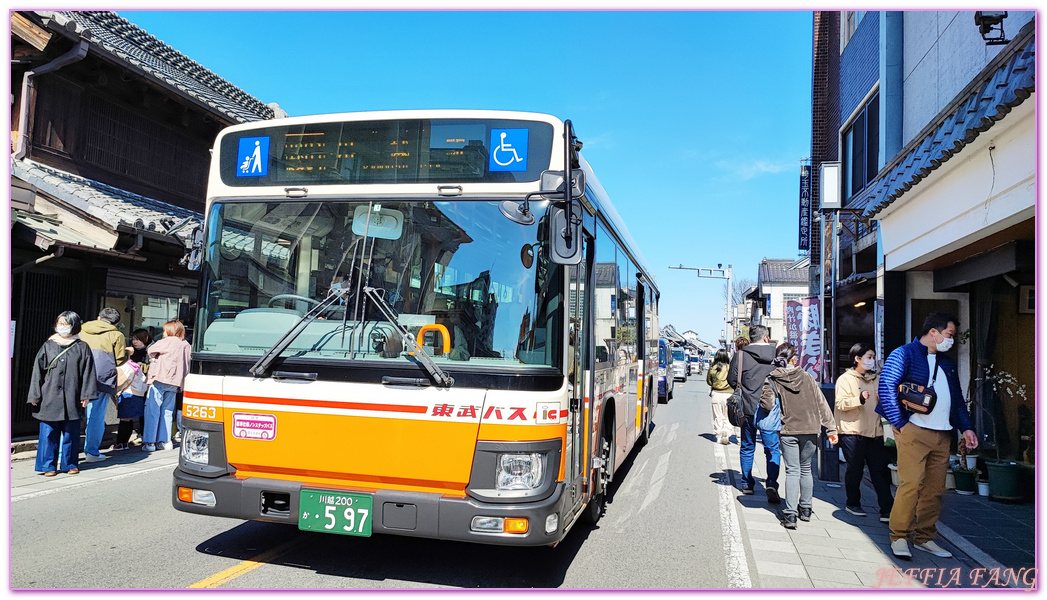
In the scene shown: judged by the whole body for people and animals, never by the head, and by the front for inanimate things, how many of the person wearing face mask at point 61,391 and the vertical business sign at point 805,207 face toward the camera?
2

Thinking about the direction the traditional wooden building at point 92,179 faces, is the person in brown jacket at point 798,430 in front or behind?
in front

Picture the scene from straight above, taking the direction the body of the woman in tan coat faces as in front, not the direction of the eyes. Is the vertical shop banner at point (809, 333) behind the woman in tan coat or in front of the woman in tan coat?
behind

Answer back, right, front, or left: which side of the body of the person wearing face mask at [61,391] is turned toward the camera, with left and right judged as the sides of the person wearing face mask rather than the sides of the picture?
front

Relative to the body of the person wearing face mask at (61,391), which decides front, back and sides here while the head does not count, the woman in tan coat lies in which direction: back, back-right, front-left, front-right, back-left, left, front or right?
front-left

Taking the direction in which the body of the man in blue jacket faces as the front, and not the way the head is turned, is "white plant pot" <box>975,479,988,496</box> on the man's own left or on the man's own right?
on the man's own left

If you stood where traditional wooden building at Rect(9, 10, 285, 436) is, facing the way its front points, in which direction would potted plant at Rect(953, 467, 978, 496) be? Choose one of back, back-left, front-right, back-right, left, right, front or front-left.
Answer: front

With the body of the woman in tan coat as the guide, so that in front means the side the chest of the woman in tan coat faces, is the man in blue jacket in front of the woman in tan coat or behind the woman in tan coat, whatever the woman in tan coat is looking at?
in front

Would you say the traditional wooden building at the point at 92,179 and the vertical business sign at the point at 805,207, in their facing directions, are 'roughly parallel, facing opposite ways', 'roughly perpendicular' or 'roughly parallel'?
roughly perpendicular

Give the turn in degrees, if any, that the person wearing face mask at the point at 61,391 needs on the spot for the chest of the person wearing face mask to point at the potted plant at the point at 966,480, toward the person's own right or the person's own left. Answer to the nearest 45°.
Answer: approximately 45° to the person's own left

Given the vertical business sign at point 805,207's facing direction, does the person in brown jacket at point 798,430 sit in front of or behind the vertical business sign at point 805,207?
in front

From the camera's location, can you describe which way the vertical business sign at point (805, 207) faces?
facing the viewer

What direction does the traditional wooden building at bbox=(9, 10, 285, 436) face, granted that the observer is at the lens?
facing the viewer and to the right of the viewer
